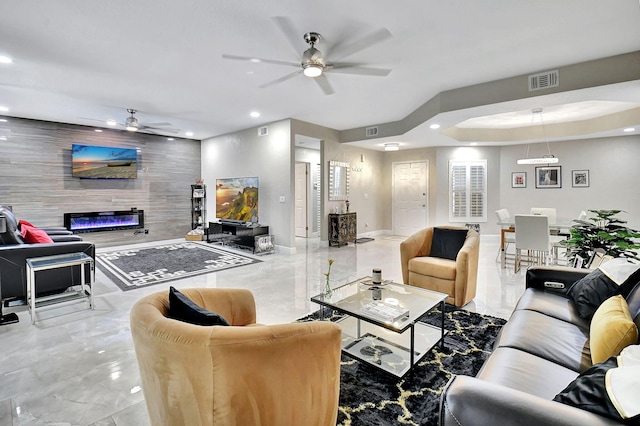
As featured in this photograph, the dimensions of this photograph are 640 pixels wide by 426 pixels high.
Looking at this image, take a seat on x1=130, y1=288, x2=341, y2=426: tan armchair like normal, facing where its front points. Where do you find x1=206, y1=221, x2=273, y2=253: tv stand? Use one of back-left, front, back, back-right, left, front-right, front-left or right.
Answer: front-left

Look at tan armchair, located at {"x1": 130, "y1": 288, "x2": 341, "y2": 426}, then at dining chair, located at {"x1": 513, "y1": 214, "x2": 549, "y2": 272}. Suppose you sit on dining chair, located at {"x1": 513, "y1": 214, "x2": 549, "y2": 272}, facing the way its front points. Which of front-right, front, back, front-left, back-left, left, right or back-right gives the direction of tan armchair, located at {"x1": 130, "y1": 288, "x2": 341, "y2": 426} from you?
back

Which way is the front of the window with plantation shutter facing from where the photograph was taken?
facing the viewer

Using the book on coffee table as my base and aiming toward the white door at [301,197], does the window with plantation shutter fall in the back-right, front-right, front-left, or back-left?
front-right

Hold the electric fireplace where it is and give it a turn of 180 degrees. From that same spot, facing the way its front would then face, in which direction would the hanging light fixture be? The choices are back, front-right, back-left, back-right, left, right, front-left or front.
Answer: back

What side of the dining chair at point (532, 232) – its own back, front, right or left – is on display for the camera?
back

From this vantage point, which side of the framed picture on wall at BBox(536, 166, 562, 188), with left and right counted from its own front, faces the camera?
front

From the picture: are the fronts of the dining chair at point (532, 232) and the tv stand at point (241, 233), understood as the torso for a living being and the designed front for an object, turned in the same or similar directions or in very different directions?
very different directions

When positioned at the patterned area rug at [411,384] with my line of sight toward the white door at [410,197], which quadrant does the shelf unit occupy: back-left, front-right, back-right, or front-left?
front-left

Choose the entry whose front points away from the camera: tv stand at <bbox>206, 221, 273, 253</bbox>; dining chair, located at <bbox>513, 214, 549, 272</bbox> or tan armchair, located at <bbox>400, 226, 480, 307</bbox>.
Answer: the dining chair

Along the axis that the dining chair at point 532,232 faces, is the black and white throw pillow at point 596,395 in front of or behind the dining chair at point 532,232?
behind

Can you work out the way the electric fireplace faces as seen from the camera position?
facing the viewer and to the right of the viewer

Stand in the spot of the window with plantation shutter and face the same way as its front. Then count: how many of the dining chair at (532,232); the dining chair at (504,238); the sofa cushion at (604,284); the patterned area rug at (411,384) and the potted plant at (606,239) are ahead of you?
5

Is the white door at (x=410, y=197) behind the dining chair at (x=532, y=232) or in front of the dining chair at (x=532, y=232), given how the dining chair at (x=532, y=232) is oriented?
in front

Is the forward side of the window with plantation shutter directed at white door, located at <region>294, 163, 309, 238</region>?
no

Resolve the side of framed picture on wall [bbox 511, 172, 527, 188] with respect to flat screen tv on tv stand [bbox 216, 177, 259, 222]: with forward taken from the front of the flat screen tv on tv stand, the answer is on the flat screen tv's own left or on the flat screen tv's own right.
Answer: on the flat screen tv's own left

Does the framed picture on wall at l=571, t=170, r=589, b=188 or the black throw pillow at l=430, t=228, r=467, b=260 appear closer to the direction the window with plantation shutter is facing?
the black throw pillow

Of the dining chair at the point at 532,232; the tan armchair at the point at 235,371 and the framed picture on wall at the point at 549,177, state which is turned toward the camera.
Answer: the framed picture on wall

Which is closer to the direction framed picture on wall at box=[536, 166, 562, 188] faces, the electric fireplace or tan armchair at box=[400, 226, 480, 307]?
the tan armchair

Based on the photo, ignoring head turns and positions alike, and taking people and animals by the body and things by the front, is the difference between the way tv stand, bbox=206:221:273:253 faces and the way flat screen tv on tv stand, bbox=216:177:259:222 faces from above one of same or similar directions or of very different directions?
same or similar directions

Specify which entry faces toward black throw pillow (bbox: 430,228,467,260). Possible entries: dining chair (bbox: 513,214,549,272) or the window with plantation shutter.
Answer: the window with plantation shutter

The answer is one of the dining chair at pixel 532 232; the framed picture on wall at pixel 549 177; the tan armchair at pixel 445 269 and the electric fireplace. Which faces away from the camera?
the dining chair

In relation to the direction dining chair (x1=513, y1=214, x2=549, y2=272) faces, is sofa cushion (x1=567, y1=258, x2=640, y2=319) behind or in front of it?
behind

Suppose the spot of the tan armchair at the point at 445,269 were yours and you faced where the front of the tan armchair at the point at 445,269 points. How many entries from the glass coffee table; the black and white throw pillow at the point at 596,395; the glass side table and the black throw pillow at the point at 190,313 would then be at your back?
0
